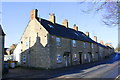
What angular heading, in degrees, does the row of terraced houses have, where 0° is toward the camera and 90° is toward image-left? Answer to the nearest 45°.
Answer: approximately 315°
